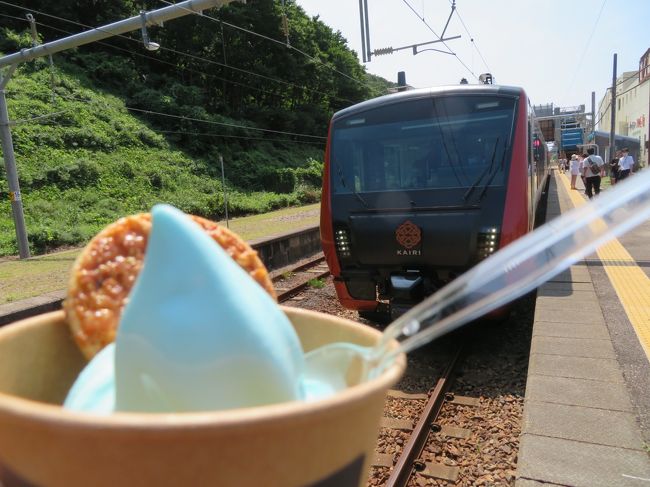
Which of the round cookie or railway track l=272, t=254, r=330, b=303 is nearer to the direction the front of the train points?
the round cookie

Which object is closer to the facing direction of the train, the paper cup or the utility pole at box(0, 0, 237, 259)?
the paper cup

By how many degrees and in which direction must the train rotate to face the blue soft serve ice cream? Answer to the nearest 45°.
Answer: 0° — it already faces it

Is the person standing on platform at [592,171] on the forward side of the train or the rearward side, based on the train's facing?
on the rearward side

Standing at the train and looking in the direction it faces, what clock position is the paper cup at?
The paper cup is roughly at 12 o'clock from the train.

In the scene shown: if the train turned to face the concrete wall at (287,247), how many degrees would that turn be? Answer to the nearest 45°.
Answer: approximately 135° to its right

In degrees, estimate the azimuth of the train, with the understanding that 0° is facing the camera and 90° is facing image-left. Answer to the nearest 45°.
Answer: approximately 0°

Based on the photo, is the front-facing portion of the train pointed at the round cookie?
yes

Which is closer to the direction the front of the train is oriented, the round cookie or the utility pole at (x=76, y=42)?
the round cookie
